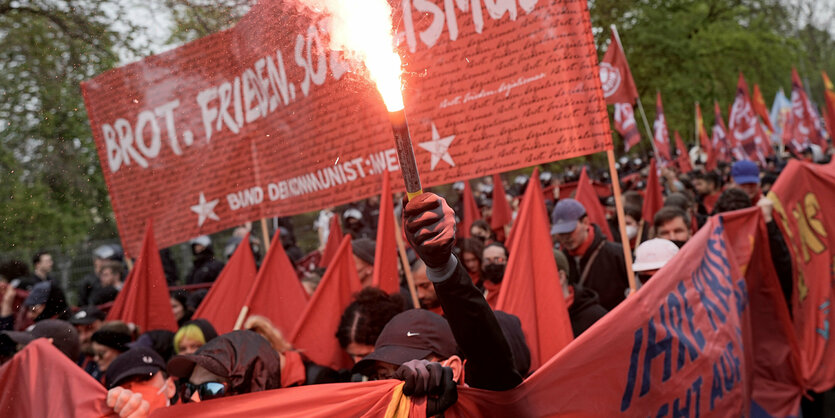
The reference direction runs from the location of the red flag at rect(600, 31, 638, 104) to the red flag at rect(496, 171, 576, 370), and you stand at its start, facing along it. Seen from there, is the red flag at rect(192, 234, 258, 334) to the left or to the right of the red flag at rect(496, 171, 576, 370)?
right

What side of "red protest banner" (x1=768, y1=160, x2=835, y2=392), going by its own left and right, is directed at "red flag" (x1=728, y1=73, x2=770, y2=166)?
back

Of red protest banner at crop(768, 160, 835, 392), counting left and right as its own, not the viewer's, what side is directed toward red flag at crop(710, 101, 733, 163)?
back

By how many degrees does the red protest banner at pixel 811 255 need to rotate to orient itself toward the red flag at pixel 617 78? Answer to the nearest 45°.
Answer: approximately 135° to its right

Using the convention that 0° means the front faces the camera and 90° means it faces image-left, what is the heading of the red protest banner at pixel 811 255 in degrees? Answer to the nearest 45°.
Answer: approximately 0°

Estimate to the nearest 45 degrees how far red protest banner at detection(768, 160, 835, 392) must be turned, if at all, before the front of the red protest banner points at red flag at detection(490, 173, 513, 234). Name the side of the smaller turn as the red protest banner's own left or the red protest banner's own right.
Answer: approximately 135° to the red protest banner's own right

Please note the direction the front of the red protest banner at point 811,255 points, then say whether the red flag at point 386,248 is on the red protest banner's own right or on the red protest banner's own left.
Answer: on the red protest banner's own right

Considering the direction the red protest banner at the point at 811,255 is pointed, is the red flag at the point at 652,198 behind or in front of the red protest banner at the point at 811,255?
behind

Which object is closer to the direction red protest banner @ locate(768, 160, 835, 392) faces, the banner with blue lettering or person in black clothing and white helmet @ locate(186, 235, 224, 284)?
the banner with blue lettering

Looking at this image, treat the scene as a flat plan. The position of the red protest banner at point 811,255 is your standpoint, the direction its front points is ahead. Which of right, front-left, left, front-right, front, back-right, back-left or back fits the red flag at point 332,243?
right

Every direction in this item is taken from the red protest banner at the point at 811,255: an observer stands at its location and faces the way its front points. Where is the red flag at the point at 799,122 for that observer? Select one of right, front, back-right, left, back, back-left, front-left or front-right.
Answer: back

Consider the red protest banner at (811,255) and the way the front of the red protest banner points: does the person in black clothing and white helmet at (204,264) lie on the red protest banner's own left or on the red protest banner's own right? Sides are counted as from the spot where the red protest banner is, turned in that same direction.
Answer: on the red protest banner's own right

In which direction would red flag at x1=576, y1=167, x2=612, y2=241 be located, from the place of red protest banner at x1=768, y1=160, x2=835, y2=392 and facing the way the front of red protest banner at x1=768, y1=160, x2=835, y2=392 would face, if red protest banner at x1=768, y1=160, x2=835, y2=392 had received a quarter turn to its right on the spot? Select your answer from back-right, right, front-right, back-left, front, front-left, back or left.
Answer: front-right
